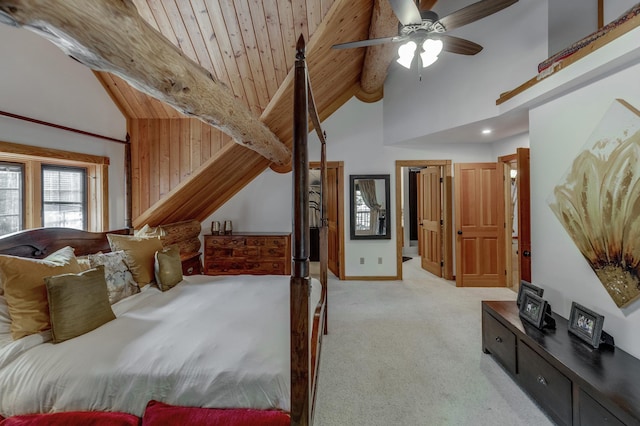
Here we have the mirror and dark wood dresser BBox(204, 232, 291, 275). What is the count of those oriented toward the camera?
2

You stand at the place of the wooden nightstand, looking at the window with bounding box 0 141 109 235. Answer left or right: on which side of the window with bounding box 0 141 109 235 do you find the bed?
left

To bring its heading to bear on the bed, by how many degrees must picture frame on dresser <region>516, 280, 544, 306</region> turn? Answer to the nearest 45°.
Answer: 0° — it already faces it

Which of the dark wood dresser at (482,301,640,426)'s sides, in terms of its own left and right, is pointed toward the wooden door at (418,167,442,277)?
right

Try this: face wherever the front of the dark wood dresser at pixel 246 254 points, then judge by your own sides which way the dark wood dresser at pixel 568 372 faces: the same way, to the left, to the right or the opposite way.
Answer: to the right

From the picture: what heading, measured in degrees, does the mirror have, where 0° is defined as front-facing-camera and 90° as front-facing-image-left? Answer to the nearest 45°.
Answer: approximately 0°

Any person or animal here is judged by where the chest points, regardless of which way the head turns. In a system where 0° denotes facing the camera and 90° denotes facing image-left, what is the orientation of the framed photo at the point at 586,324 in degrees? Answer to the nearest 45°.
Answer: approximately 45°

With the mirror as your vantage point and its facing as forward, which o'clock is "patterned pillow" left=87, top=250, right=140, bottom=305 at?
The patterned pillow is roughly at 1 o'clock from the mirror.

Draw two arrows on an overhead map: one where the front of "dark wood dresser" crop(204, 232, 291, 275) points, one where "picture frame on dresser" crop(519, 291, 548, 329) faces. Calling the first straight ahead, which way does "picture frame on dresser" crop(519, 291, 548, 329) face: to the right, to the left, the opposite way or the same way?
to the right

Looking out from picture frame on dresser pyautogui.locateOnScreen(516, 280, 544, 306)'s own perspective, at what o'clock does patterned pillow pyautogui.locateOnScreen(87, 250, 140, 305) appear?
The patterned pillow is roughly at 12 o'clock from the picture frame on dresser.

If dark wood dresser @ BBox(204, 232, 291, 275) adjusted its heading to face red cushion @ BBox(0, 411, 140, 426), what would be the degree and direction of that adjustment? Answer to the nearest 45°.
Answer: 0° — it already faces it

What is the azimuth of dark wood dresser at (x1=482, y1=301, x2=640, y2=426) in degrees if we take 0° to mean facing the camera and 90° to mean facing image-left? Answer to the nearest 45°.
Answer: approximately 45°
